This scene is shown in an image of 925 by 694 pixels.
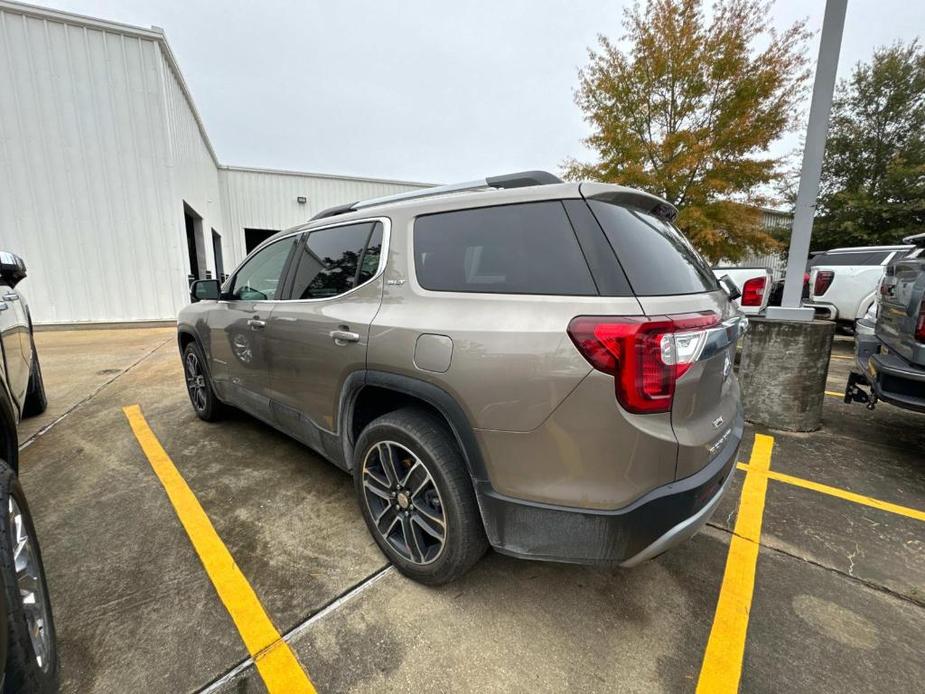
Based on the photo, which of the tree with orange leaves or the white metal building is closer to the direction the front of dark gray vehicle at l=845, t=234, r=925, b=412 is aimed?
the tree with orange leaves

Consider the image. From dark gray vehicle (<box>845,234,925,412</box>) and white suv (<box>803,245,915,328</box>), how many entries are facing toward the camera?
0

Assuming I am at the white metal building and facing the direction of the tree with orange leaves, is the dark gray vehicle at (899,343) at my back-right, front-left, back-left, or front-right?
front-right

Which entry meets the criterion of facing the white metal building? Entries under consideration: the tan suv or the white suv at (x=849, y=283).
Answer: the tan suv

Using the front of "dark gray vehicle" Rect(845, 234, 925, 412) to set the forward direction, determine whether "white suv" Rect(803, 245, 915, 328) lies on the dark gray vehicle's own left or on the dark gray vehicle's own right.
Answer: on the dark gray vehicle's own left

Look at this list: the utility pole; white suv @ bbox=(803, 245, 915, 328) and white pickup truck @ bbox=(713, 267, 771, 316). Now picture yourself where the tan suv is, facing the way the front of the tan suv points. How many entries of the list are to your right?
3

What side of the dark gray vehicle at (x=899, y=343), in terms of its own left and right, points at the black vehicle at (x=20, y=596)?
back

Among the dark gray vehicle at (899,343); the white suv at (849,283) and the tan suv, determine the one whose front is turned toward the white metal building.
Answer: the tan suv

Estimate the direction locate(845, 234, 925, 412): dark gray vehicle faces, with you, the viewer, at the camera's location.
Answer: facing away from the viewer and to the right of the viewer

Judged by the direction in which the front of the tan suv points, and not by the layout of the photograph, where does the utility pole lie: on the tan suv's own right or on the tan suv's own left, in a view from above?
on the tan suv's own right

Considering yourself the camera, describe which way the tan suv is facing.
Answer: facing away from the viewer and to the left of the viewer

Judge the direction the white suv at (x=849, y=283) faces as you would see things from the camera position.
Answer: facing away from the viewer and to the right of the viewer

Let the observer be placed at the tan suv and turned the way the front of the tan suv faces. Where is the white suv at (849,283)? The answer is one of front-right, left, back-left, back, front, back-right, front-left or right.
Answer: right

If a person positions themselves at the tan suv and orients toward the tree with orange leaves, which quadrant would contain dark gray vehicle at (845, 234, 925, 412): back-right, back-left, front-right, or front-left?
front-right
